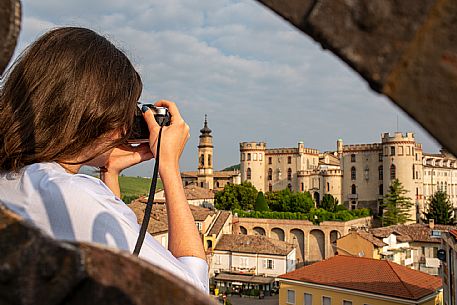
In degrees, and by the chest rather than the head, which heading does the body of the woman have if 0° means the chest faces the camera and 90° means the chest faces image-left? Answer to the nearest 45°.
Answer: approximately 225°

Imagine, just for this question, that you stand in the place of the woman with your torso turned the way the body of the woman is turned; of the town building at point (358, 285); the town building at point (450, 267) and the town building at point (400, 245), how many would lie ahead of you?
3

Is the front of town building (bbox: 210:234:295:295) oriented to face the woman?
yes

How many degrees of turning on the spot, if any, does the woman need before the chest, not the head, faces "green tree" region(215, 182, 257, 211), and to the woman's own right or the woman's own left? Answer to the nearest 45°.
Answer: approximately 45° to the woman's own left

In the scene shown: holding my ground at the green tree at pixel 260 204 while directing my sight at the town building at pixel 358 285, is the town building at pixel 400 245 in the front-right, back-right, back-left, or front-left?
front-left

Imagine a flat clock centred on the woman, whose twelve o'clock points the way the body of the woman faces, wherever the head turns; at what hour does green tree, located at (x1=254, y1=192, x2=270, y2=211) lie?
The green tree is roughly at 11 o'clock from the woman.

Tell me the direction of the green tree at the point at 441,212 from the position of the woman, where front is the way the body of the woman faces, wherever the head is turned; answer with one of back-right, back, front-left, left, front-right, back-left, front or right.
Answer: front

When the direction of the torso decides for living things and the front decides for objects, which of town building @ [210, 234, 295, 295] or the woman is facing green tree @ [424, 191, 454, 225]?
the woman

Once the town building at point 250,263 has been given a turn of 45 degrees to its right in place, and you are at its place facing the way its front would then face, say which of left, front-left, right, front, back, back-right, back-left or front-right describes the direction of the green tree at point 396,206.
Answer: back

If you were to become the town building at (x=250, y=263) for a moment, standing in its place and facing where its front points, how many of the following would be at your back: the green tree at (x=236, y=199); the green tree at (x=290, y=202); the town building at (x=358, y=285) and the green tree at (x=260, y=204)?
3

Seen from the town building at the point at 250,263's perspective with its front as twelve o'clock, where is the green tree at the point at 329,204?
The green tree is roughly at 7 o'clock from the town building.

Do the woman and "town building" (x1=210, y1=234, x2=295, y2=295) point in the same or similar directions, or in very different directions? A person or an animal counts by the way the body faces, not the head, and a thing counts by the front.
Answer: very different directions

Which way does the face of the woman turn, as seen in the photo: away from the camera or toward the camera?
away from the camera

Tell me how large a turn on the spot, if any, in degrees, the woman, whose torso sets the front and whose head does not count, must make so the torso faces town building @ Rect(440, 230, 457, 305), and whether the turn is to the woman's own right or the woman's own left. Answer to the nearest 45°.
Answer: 0° — they already face it

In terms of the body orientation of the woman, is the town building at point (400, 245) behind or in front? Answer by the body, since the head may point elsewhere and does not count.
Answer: in front

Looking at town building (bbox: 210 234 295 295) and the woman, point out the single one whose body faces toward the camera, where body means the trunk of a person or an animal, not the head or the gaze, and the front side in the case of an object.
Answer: the town building

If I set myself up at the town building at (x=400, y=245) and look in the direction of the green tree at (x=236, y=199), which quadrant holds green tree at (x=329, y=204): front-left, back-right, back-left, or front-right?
front-right

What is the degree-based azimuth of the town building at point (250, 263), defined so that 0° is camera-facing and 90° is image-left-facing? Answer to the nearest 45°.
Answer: approximately 0°

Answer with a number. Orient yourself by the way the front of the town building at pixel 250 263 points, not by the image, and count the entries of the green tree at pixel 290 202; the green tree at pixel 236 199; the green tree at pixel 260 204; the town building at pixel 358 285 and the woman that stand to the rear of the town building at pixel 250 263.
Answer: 3
